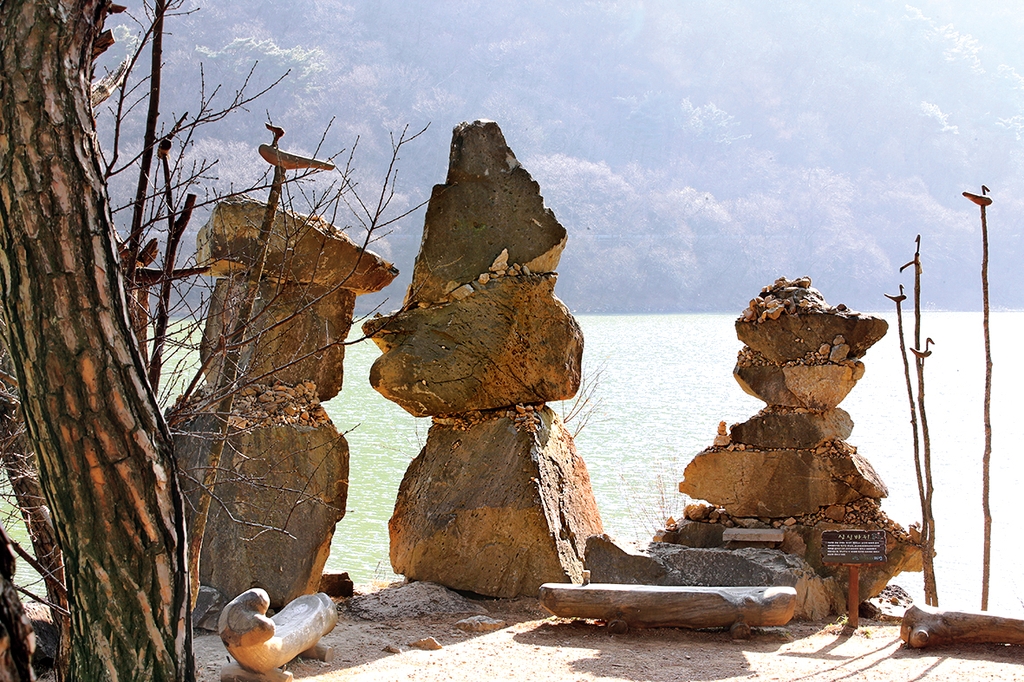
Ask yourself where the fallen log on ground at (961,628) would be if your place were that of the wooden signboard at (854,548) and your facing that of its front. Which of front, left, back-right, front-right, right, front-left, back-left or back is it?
front-left

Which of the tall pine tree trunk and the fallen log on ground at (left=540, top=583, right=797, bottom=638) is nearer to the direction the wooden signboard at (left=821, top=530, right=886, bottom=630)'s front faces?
the tall pine tree trunk

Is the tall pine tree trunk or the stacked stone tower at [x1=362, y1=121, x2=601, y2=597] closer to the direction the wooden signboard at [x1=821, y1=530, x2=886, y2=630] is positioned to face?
the tall pine tree trunk

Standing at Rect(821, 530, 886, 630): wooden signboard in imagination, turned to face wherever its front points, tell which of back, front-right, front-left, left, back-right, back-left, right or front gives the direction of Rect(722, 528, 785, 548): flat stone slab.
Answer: back-right

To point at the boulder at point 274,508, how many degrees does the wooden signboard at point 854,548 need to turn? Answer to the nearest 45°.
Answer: approximately 90° to its right

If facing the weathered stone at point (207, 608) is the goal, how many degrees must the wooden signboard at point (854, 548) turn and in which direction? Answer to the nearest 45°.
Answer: approximately 90° to its right

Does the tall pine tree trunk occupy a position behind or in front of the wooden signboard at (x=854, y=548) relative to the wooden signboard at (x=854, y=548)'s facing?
in front

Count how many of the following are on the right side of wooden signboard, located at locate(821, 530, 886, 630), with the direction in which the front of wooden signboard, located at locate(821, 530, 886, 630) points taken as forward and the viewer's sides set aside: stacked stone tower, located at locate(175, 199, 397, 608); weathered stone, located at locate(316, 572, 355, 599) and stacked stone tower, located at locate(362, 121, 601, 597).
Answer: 3

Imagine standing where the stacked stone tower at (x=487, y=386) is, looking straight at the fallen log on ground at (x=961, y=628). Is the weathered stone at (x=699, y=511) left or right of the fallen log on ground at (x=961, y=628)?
left

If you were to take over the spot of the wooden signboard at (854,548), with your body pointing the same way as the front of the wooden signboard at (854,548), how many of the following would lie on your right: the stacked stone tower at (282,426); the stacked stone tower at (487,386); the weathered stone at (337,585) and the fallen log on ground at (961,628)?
3

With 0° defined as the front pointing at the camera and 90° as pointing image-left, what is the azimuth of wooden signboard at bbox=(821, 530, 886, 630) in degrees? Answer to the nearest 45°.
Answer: approximately 0°
